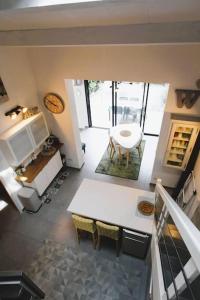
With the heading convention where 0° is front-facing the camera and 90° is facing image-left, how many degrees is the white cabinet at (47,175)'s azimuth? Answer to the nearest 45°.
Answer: approximately 315°

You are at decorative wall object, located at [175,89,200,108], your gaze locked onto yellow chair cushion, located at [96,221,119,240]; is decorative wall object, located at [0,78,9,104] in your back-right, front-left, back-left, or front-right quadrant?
front-right

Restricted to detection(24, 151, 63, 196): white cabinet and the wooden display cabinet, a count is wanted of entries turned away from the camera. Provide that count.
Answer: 0

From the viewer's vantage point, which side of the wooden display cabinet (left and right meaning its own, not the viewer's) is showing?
front

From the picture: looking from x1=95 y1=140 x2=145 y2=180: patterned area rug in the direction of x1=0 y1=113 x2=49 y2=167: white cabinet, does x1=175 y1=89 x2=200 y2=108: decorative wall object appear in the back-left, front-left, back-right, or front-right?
back-left

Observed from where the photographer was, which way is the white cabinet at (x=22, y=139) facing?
facing the viewer and to the right of the viewer

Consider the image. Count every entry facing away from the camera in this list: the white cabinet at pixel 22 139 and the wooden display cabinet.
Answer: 0

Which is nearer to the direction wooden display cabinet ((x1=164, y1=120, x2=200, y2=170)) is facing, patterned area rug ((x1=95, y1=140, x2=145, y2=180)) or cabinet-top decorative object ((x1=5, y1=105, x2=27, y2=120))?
the cabinet-top decorative object

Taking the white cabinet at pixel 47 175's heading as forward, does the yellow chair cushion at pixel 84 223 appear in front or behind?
in front

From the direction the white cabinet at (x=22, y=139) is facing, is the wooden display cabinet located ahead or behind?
ahead
